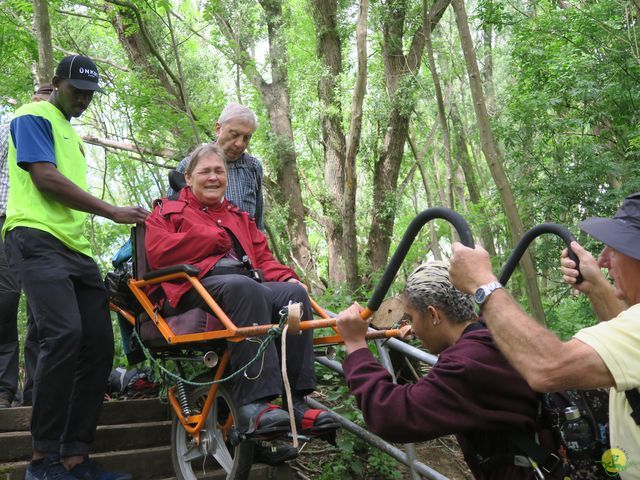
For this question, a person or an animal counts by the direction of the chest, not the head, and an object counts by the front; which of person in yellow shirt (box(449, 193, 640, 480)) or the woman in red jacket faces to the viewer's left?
the person in yellow shirt

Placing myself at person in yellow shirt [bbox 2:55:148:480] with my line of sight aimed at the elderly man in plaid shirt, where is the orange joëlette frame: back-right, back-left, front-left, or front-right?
front-right

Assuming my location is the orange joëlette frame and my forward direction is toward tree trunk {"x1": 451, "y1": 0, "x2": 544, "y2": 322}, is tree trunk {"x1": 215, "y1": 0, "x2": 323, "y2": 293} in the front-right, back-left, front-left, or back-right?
front-left

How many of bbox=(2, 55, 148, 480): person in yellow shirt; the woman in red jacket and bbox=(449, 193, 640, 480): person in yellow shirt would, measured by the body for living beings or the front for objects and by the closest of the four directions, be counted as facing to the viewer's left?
1

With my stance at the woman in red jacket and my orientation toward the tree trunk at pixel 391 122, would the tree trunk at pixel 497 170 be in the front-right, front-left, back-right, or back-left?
front-right

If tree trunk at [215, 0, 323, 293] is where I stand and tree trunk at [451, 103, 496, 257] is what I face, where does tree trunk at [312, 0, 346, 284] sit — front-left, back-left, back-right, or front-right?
front-right

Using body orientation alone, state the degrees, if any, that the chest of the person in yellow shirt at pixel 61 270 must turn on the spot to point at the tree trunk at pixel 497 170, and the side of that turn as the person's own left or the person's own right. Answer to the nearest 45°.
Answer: approximately 90° to the person's own left

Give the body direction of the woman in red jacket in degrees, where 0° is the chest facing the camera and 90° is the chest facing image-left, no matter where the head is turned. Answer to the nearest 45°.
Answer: approximately 315°

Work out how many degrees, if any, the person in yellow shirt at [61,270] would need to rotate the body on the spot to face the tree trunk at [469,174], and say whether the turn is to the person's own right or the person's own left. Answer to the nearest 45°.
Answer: approximately 90° to the person's own left

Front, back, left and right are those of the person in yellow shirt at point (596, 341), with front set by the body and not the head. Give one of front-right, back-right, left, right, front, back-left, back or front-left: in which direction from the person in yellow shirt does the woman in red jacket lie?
front-right

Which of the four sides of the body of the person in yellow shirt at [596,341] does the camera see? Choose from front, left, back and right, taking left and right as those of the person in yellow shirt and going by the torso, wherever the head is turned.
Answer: left

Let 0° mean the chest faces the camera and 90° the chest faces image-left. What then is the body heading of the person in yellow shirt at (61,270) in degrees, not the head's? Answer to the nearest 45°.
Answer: approximately 315°

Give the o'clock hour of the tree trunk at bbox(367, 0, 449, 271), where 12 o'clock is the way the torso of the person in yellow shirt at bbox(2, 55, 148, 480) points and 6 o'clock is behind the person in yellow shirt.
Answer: The tree trunk is roughly at 9 o'clock from the person in yellow shirt.

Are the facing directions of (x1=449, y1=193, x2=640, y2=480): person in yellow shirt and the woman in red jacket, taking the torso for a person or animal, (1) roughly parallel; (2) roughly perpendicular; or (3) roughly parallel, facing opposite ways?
roughly parallel, facing opposite ways

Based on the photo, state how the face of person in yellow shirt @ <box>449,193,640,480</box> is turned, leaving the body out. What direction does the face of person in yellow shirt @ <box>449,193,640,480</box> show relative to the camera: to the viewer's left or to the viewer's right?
to the viewer's left

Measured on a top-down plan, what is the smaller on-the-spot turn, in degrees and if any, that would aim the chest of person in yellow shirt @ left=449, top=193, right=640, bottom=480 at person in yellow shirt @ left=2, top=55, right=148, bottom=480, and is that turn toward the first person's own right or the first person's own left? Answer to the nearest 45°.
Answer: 0° — they already face them

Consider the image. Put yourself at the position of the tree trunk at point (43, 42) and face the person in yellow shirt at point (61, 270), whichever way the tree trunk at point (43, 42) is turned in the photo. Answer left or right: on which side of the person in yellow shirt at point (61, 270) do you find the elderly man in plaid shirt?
left

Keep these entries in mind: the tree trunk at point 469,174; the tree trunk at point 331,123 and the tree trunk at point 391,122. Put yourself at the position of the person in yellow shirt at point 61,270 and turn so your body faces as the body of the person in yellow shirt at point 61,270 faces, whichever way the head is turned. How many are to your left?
3
